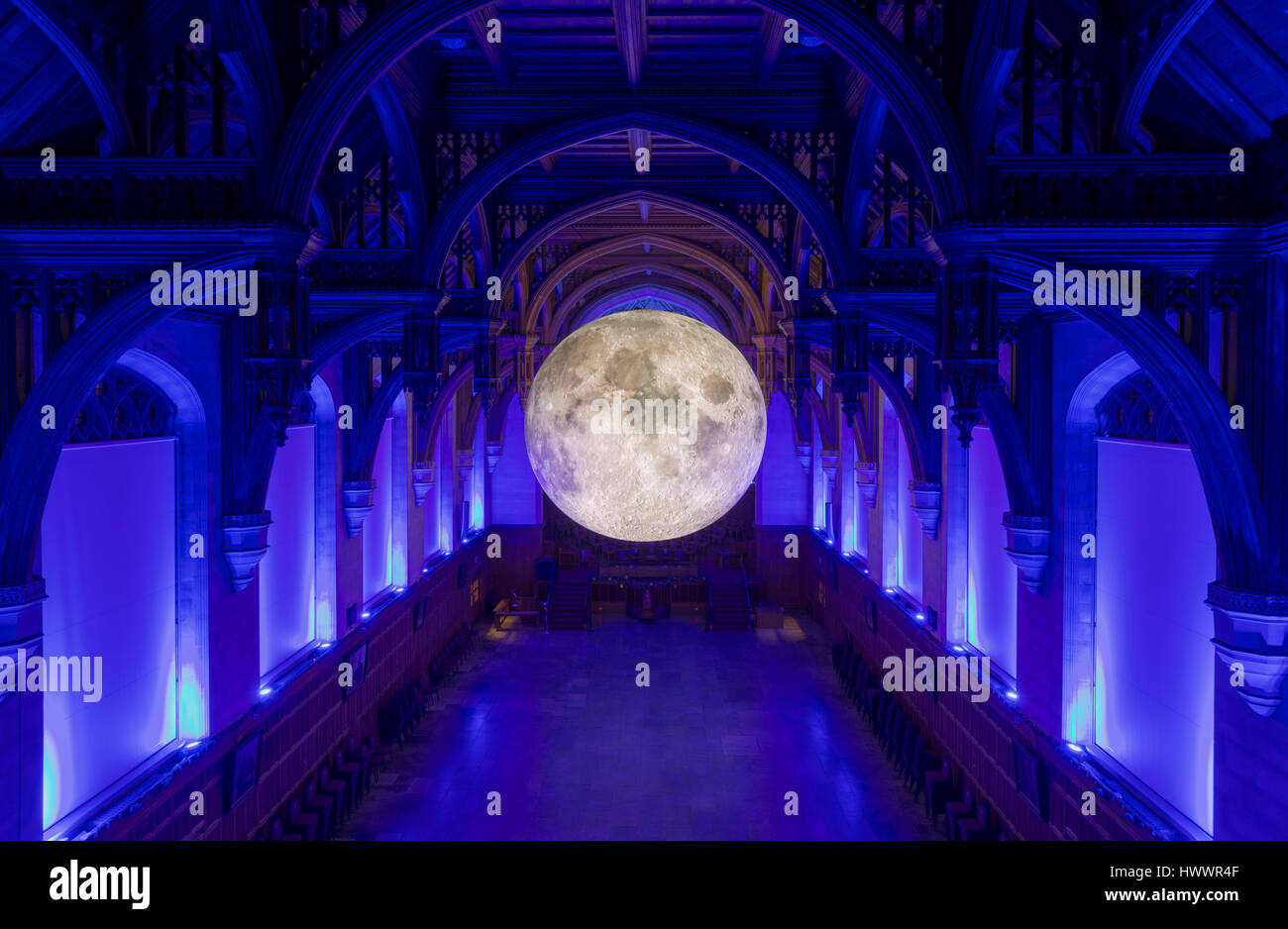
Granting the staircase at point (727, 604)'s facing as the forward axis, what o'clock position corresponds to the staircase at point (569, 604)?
the staircase at point (569, 604) is roughly at 3 o'clock from the staircase at point (727, 604).

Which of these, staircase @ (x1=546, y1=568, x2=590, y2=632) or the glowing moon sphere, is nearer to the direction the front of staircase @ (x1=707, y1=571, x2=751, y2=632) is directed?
the glowing moon sphere

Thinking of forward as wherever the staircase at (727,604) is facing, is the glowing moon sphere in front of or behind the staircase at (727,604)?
in front

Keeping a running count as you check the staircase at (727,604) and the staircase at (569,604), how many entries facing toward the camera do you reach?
2

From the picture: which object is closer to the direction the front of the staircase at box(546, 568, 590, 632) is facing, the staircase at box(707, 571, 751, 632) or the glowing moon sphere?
the glowing moon sphere

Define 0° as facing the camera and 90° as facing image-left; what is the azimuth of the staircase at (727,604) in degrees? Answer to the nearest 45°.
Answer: approximately 0°

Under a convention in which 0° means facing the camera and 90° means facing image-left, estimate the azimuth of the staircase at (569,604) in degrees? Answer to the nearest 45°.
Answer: approximately 0°

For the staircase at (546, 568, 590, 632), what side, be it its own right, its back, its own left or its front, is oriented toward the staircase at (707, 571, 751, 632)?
left

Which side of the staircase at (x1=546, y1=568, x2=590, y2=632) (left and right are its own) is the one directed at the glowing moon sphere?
front
